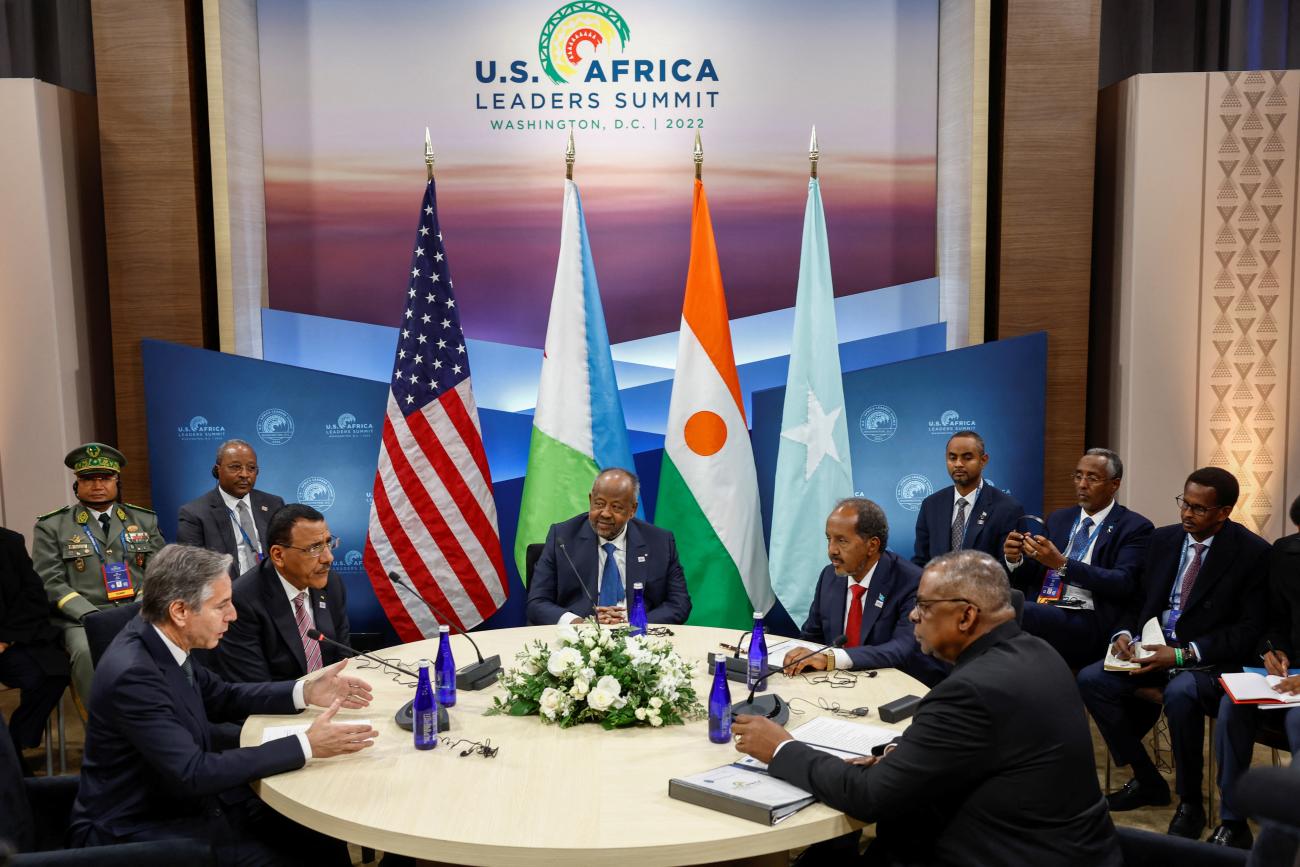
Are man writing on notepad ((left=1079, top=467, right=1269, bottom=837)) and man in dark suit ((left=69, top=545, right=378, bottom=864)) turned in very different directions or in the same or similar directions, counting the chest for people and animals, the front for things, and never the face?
very different directions

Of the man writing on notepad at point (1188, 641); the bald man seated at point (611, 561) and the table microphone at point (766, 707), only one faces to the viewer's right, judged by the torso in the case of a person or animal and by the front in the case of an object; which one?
the table microphone

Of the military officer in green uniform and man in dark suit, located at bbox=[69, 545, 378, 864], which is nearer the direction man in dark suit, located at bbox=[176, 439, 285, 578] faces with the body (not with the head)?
the man in dark suit

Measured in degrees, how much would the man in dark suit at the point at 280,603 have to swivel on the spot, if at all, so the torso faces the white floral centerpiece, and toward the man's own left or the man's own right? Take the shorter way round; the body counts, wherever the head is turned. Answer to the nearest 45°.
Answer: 0° — they already face it

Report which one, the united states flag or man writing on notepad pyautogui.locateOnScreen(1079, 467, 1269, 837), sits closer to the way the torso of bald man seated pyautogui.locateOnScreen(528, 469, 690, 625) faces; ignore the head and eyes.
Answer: the man writing on notepad

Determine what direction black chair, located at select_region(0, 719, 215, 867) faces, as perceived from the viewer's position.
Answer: facing to the right of the viewer

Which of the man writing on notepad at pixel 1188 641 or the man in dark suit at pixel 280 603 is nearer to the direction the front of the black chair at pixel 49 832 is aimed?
the man writing on notepad

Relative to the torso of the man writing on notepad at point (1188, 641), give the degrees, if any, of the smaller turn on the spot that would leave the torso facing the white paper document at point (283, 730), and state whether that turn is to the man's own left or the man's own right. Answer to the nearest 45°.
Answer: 0° — they already face it

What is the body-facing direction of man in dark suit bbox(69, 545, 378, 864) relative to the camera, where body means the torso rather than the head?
to the viewer's right
